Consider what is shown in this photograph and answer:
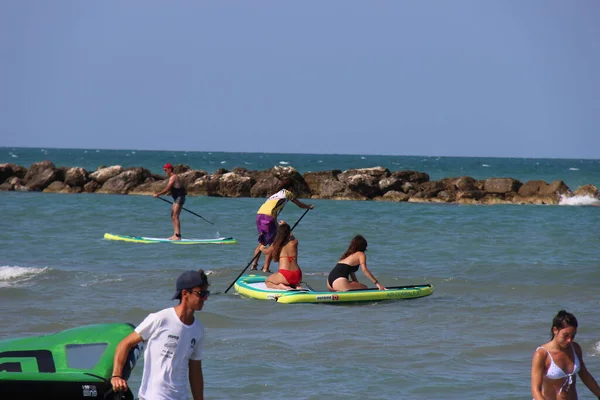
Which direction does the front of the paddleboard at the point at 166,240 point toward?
to the viewer's left

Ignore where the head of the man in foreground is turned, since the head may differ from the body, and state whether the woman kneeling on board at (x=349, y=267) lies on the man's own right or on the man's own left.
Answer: on the man's own left

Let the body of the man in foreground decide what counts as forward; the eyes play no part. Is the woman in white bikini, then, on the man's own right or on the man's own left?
on the man's own left

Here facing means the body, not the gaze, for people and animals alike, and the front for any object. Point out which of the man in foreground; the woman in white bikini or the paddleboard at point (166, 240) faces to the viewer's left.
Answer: the paddleboard

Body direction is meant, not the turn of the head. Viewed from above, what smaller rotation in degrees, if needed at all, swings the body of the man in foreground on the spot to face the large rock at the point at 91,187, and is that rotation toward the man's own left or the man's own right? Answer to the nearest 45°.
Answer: approximately 135° to the man's own left

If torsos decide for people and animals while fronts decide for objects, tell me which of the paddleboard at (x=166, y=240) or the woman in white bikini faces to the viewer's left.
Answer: the paddleboard

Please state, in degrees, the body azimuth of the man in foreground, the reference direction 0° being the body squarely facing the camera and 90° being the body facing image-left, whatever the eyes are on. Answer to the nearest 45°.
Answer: approximately 315°

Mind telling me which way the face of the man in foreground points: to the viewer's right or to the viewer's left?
to the viewer's right

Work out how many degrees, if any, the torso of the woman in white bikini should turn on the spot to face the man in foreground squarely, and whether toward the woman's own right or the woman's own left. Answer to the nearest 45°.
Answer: approximately 90° to the woman's own right

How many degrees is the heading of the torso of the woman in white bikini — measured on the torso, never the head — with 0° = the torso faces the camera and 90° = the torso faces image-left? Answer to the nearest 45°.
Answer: approximately 315°

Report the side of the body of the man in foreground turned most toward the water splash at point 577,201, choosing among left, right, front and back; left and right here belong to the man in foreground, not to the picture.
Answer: left
